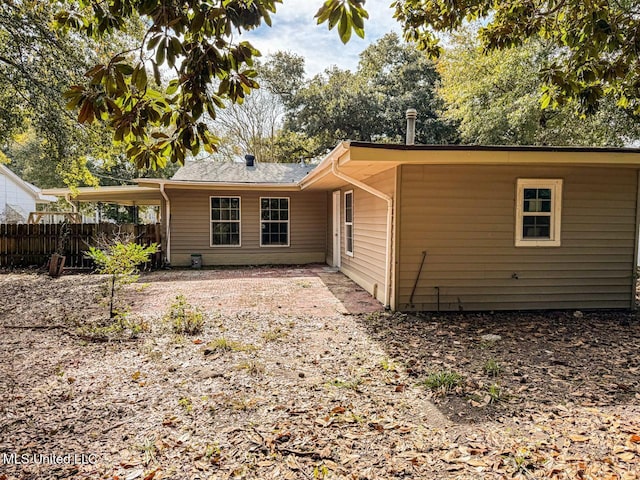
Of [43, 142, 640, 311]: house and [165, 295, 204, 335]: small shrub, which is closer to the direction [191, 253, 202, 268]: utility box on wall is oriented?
the small shrub

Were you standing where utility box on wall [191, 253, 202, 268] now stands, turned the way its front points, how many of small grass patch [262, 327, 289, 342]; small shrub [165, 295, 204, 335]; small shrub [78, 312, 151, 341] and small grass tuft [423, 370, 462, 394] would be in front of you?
4

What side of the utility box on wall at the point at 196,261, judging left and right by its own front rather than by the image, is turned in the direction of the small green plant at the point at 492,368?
front

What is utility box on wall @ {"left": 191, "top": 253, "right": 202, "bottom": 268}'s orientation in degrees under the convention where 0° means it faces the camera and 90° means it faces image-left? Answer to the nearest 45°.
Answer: approximately 0°

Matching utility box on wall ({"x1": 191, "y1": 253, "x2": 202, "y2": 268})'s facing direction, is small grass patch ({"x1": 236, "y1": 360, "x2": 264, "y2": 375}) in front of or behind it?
in front

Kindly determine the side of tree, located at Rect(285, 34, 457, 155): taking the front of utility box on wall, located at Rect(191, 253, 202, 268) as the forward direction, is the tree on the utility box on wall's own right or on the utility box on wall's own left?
on the utility box on wall's own left

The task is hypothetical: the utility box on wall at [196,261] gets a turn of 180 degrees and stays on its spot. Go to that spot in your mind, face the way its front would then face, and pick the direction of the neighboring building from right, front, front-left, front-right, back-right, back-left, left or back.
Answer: front-left

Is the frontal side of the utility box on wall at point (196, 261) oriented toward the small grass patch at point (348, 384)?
yes

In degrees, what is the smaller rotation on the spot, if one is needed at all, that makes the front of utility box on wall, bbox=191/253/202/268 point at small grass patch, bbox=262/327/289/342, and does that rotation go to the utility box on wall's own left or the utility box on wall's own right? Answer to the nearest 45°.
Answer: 0° — it already faces it

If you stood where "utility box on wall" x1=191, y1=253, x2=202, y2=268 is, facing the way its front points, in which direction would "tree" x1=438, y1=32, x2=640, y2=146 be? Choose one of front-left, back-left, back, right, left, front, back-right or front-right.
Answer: left

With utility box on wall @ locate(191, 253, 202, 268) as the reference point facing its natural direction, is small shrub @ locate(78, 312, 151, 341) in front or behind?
in front

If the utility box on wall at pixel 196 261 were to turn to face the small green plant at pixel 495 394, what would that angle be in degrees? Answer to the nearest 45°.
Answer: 0° — it already faces it

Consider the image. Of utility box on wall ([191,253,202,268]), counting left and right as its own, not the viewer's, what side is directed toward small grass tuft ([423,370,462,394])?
front

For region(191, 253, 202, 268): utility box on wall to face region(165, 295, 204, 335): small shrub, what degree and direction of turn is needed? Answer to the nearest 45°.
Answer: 0° — it already faces it

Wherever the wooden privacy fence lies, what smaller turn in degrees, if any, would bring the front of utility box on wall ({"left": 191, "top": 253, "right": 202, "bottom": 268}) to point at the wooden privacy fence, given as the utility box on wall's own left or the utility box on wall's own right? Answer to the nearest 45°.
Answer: approximately 90° to the utility box on wall's own right
